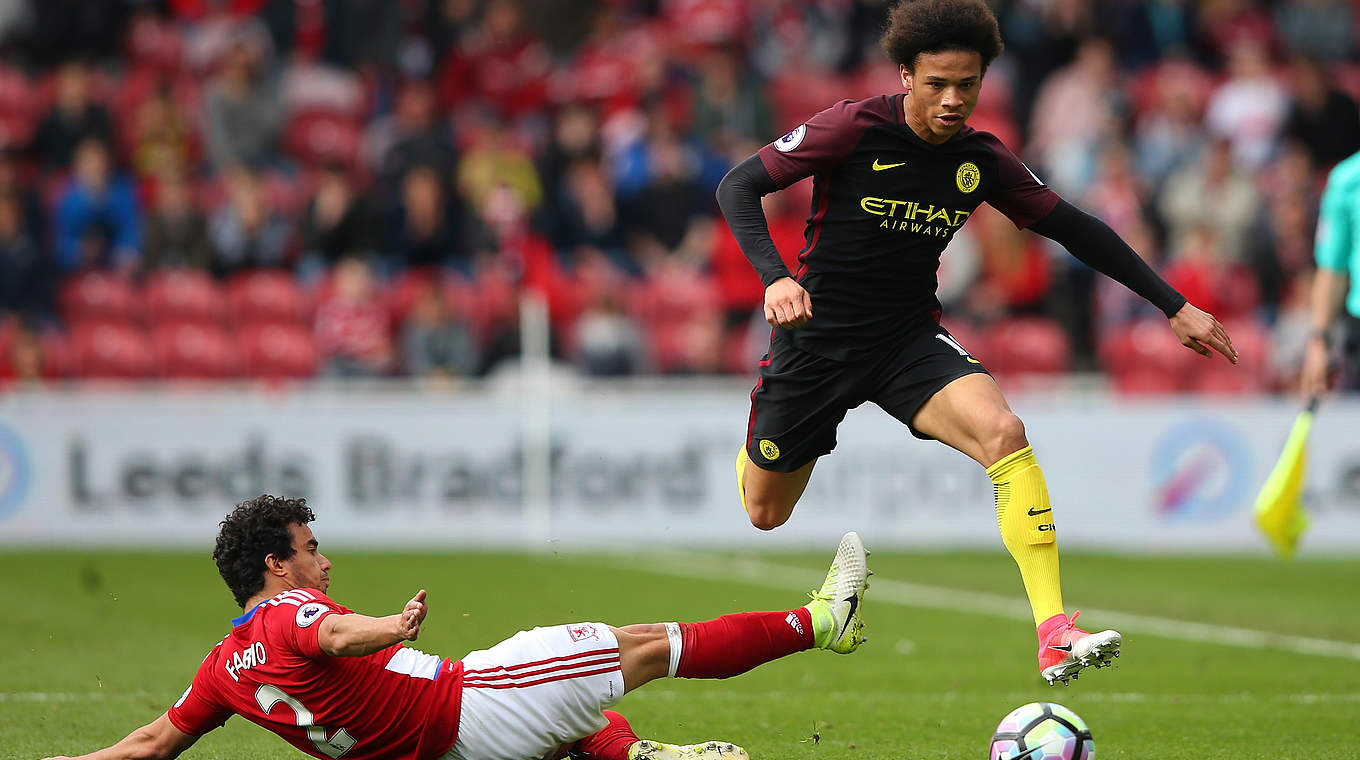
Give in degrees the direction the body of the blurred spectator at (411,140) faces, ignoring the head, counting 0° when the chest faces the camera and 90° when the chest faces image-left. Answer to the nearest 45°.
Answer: approximately 0°

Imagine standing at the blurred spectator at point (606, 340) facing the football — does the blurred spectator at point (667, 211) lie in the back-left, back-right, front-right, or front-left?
back-left

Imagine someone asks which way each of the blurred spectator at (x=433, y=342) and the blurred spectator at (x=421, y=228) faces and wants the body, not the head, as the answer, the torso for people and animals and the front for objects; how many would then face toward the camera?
2
